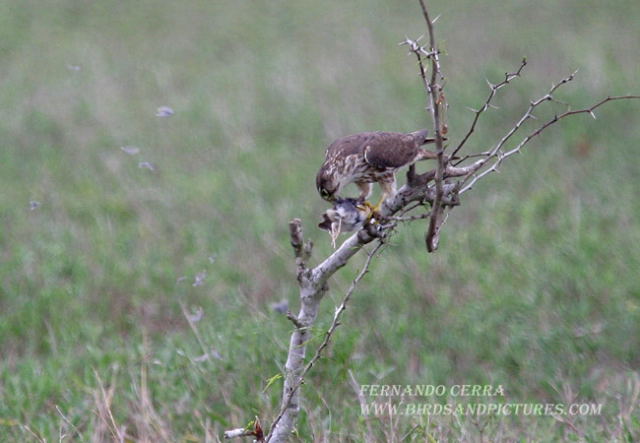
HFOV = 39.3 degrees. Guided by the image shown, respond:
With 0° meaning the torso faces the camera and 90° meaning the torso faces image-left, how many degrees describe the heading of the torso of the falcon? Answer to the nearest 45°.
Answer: approximately 90°
